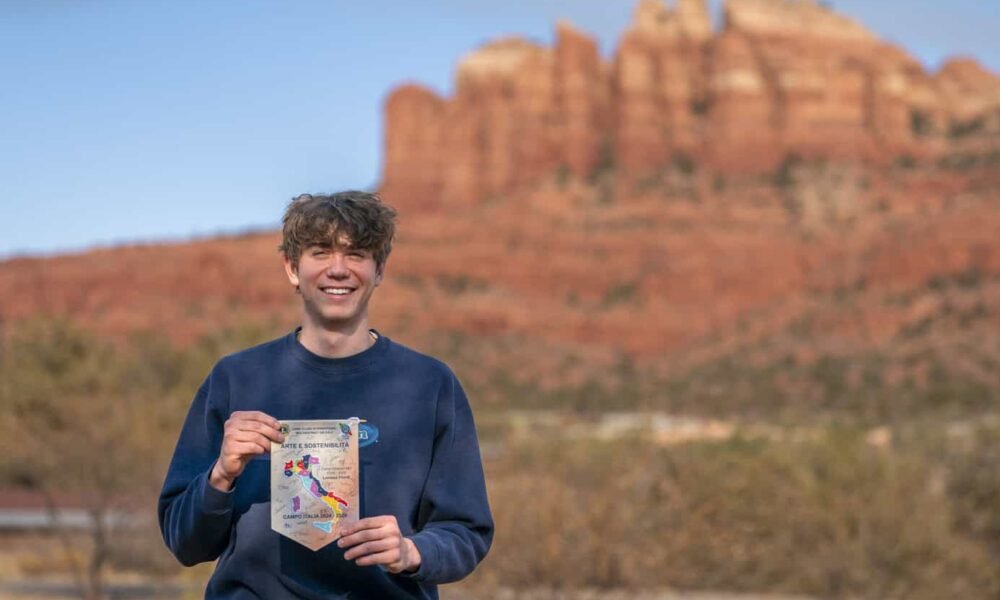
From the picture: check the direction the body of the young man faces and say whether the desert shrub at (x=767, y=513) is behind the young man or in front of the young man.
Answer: behind

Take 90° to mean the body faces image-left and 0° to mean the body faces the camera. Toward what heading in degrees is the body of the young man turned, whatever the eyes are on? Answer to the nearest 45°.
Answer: approximately 0°
